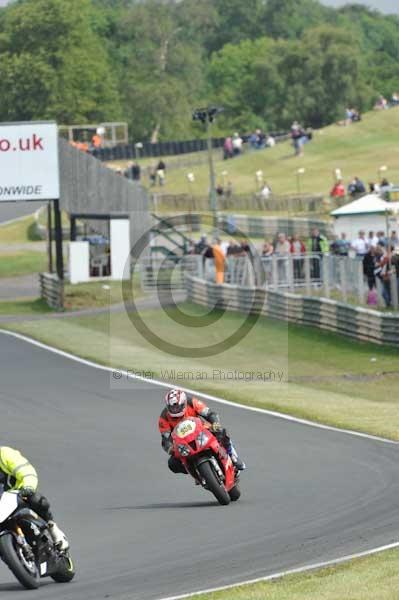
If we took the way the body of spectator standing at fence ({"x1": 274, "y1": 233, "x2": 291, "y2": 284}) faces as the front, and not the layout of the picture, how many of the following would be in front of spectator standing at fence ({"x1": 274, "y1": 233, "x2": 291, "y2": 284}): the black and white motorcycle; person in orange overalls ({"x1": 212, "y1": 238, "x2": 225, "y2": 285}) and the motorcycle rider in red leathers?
2

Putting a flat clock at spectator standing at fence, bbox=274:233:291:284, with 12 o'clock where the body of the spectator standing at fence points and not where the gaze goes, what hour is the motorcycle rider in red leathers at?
The motorcycle rider in red leathers is roughly at 12 o'clock from the spectator standing at fence.

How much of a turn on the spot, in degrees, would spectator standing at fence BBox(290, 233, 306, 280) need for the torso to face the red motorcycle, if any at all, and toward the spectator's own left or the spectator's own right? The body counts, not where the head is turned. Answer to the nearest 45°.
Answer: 0° — they already face it

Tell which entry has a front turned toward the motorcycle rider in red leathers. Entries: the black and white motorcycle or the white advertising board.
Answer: the white advertising board

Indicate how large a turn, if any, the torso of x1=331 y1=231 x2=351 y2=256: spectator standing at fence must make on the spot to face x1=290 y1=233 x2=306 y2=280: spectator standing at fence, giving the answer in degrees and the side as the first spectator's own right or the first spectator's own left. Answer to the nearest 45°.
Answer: approximately 45° to the first spectator's own right

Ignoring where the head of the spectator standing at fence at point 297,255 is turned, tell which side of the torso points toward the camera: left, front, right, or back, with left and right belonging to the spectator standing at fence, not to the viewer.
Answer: front

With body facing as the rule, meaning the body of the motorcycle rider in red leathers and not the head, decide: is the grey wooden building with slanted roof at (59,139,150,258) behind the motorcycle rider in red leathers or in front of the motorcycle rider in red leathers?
behind

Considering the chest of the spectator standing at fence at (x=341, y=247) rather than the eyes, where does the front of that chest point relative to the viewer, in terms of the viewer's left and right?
facing the viewer

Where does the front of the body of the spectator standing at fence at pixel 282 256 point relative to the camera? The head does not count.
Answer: toward the camera

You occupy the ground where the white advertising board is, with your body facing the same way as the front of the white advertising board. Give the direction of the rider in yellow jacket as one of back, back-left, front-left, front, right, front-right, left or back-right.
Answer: front
